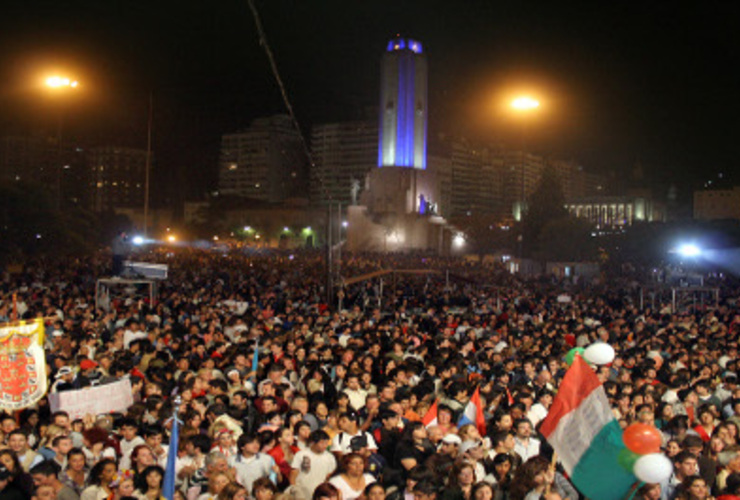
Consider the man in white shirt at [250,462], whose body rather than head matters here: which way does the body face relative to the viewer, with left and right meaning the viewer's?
facing the viewer

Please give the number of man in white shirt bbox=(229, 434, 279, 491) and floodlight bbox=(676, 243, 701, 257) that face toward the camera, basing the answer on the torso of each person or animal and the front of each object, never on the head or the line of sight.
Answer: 2

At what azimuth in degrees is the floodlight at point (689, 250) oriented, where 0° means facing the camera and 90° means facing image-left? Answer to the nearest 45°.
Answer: approximately 0°

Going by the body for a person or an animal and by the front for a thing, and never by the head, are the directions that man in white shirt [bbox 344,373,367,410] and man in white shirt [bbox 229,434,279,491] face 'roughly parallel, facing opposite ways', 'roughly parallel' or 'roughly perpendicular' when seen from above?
roughly parallel

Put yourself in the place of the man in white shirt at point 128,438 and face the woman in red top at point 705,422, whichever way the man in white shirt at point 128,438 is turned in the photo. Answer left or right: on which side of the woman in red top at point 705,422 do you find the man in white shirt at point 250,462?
right

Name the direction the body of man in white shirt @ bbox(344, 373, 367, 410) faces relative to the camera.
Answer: toward the camera

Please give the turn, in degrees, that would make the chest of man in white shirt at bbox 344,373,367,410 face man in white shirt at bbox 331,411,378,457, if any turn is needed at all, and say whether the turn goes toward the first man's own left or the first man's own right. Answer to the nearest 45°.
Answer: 0° — they already face them

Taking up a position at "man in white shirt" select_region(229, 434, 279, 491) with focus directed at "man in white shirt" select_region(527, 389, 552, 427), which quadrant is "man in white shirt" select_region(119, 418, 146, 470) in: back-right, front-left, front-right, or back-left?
back-left

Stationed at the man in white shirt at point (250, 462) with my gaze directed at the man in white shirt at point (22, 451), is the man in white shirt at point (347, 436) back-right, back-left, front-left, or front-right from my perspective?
back-right

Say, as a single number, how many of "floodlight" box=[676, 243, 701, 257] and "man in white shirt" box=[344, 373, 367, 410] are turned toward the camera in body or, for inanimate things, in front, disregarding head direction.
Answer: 2

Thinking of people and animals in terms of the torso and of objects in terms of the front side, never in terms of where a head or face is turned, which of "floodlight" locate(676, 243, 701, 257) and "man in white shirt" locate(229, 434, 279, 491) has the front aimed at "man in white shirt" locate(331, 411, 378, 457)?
the floodlight

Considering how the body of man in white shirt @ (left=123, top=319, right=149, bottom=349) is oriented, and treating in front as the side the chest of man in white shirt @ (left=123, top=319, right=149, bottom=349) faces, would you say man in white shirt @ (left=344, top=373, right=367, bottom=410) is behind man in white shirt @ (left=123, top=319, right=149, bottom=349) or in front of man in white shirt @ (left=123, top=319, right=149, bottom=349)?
in front

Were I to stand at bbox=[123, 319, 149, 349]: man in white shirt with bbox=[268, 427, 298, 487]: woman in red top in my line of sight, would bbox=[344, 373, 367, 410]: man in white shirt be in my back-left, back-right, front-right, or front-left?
front-left

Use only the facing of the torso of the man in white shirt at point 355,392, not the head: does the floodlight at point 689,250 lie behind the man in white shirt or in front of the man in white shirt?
behind
